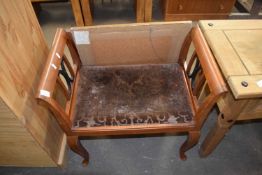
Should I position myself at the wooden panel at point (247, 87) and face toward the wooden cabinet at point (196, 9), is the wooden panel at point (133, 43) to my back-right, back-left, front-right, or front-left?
front-left

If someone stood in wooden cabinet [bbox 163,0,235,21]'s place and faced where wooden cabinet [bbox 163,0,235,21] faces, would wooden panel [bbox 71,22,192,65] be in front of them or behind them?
in front

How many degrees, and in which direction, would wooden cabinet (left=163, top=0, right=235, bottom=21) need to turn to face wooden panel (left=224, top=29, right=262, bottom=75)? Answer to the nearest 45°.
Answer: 0° — it already faces it

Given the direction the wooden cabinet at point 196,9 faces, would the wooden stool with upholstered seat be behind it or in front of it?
in front

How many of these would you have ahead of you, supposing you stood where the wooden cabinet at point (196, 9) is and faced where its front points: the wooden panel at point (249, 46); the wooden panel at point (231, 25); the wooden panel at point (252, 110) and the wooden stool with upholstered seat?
4

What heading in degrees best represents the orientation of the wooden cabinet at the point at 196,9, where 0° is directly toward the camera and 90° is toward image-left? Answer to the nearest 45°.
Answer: approximately 0°

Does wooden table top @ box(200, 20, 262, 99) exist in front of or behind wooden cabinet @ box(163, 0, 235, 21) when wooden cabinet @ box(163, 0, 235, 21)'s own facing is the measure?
in front

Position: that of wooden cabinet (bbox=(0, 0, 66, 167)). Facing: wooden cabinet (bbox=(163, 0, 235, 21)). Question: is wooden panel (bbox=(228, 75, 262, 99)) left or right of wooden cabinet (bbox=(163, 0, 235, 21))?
right

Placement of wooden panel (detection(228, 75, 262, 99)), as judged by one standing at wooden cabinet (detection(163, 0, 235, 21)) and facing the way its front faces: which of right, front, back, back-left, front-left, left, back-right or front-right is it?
front
